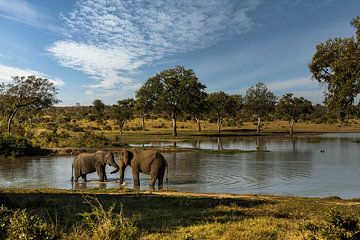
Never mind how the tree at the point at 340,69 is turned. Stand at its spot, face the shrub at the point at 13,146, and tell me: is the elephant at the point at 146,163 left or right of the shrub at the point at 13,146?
left

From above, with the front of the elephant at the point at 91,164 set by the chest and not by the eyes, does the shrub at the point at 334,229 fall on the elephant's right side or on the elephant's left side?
on the elephant's right side

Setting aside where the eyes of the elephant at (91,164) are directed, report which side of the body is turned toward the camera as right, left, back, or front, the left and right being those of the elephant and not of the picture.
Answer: right

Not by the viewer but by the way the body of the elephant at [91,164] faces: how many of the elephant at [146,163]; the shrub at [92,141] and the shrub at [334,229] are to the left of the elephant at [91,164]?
1

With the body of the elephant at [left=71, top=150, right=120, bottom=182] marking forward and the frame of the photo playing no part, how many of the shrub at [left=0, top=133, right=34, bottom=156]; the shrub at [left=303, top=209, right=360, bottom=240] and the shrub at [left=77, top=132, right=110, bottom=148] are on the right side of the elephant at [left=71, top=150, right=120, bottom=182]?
1

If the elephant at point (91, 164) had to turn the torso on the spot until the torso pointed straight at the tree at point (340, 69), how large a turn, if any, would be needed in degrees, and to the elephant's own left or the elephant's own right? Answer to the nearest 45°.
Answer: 0° — it already faces it

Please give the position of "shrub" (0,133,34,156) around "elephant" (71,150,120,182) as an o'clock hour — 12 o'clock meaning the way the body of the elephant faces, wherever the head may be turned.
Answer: The shrub is roughly at 8 o'clock from the elephant.

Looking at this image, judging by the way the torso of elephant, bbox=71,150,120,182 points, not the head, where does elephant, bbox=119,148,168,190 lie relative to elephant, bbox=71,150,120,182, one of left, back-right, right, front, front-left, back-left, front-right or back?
front-right

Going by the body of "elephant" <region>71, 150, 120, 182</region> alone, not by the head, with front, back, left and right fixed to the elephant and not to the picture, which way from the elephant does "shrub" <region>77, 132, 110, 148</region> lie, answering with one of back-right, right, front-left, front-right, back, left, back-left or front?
left
